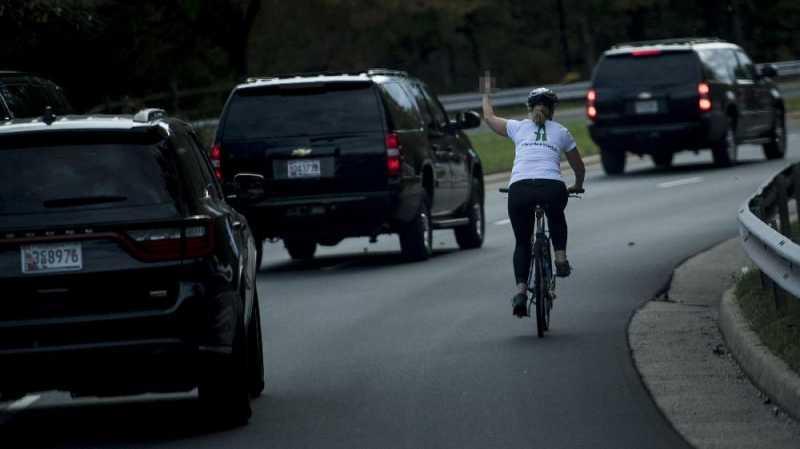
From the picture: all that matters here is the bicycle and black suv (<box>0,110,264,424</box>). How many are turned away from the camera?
2

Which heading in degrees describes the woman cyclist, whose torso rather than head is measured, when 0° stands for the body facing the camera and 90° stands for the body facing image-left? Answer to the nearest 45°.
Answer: approximately 180°

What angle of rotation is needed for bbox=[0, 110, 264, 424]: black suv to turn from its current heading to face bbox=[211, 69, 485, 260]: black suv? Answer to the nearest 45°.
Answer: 0° — it already faces it

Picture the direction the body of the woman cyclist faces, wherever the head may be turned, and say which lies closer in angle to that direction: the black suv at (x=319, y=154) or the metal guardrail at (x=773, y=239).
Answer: the black suv

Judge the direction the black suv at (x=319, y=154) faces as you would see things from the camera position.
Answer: facing away from the viewer and to the right of the viewer

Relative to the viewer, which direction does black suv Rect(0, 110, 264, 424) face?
away from the camera

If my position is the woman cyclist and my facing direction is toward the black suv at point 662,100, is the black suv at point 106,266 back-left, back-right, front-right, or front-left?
back-left

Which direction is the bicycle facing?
away from the camera

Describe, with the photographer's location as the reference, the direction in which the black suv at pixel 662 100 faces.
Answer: facing away from the viewer and to the right of the viewer
